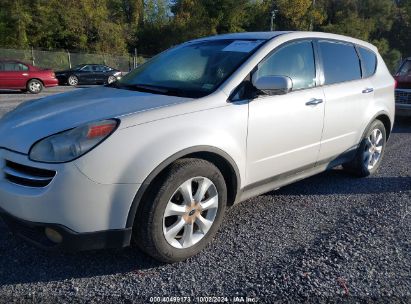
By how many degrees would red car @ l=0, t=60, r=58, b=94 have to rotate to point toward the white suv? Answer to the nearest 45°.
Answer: approximately 90° to its left

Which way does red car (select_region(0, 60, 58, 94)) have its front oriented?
to the viewer's left

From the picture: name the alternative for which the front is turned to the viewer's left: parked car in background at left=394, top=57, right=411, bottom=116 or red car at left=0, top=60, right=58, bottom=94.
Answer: the red car

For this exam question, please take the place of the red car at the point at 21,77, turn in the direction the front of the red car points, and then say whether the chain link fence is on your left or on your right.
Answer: on your right

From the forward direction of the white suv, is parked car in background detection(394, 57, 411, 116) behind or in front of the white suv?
behind

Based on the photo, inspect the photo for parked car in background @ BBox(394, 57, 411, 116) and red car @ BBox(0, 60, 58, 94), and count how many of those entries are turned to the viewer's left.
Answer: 1

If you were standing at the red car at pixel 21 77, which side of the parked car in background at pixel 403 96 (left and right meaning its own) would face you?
right
